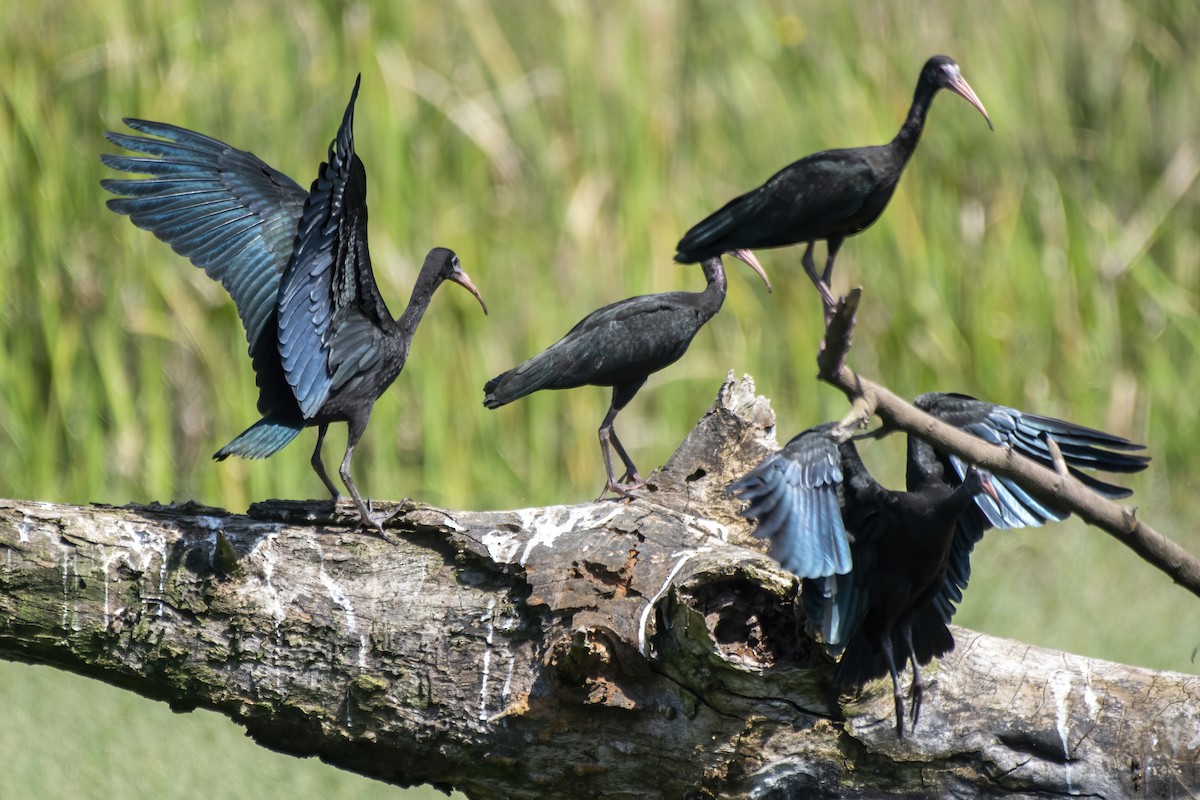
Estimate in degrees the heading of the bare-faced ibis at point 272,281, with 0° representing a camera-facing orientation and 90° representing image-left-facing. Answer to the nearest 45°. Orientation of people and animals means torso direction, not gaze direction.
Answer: approximately 270°

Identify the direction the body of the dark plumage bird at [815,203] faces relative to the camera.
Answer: to the viewer's right

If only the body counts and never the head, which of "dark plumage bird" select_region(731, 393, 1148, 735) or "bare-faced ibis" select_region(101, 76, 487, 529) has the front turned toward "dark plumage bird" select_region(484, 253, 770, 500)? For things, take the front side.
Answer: the bare-faced ibis

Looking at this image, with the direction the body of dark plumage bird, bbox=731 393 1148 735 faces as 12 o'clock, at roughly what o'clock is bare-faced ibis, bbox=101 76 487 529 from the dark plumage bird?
The bare-faced ibis is roughly at 5 o'clock from the dark plumage bird.

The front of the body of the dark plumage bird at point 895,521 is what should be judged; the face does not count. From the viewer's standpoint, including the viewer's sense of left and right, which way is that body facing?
facing the viewer and to the right of the viewer

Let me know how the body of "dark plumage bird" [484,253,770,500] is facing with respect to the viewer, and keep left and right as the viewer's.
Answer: facing to the right of the viewer

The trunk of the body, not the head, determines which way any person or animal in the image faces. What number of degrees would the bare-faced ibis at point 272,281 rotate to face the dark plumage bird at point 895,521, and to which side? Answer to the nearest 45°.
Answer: approximately 45° to its right

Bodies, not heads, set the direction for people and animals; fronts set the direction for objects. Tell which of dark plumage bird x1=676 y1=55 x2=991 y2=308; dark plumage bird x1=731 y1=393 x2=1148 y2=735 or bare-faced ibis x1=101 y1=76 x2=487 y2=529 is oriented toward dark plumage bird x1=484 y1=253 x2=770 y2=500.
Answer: the bare-faced ibis

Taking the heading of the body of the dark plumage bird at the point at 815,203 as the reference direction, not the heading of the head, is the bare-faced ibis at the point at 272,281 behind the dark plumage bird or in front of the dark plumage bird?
behind

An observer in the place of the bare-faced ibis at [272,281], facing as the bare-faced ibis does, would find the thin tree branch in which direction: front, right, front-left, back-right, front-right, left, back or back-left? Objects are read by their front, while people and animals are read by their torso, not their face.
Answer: front-right

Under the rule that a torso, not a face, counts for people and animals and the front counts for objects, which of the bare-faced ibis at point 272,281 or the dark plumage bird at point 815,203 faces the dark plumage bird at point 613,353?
the bare-faced ibis

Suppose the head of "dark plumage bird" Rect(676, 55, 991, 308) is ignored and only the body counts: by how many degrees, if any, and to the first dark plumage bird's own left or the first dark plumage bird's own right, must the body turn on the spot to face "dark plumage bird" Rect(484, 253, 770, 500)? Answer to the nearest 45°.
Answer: approximately 135° to the first dark plumage bird's own left
